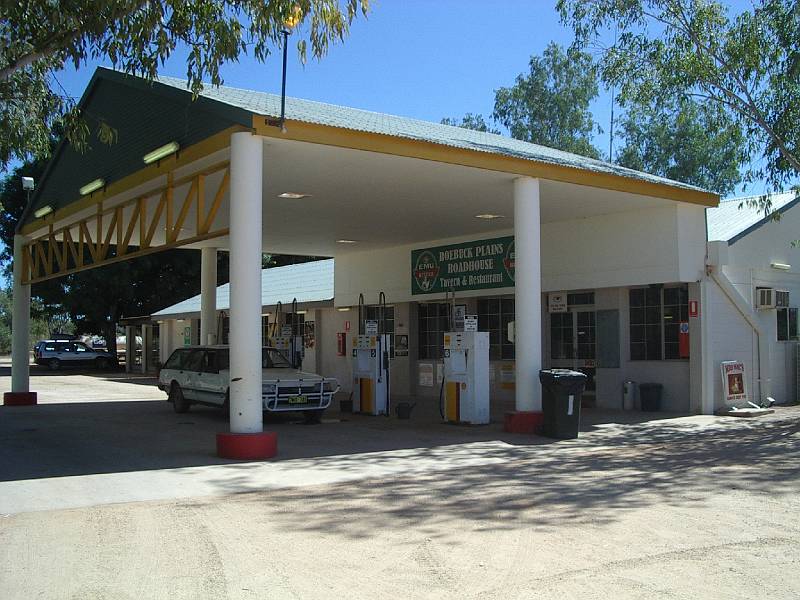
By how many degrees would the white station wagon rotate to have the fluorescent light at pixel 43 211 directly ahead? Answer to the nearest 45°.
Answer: approximately 180°

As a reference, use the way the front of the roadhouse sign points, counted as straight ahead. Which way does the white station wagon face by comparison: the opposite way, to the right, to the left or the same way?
to the left

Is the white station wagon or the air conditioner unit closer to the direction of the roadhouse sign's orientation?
the white station wagon

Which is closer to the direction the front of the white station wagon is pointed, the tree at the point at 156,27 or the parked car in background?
the tree

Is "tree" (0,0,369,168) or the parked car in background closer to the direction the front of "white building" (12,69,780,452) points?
the tree

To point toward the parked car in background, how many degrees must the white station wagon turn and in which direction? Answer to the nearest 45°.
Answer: approximately 135° to its left

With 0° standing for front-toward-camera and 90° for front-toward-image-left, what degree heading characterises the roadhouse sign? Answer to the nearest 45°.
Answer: approximately 45°

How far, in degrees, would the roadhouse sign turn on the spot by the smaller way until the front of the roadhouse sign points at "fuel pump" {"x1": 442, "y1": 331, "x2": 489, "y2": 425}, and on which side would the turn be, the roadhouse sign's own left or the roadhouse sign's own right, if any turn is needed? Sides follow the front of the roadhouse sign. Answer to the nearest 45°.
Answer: approximately 45° to the roadhouse sign's own left

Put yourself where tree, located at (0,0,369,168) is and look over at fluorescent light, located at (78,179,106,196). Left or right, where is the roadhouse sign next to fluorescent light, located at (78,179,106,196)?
right

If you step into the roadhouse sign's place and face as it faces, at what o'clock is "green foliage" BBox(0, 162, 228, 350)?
The green foliage is roughly at 3 o'clock from the roadhouse sign.

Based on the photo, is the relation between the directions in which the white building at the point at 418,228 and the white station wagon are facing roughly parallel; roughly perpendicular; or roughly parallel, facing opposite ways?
roughly perpendicular

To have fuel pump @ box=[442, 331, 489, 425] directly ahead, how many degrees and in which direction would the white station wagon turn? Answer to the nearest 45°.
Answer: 0° — it already faces it

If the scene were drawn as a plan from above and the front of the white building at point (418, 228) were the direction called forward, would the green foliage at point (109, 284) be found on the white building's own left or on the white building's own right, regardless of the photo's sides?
on the white building's own right
